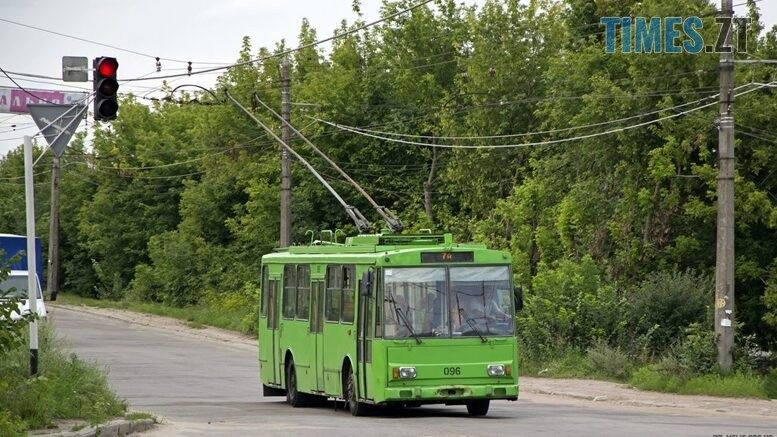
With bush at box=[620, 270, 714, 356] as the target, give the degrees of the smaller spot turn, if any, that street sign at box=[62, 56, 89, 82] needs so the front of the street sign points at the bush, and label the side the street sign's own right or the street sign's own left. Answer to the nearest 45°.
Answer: approximately 90° to the street sign's own right

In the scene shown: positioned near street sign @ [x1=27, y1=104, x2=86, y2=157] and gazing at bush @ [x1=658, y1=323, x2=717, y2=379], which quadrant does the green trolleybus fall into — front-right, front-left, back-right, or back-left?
front-right

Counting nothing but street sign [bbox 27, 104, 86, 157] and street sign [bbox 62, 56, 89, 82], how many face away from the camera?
2

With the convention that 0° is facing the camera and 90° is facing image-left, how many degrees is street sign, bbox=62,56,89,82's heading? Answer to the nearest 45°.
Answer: approximately 180°

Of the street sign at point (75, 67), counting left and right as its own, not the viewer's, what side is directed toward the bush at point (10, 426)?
back

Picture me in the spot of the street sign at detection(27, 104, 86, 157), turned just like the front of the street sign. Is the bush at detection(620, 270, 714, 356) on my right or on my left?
on my right

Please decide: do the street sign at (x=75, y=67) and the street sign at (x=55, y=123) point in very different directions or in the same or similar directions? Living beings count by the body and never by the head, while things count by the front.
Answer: same or similar directions

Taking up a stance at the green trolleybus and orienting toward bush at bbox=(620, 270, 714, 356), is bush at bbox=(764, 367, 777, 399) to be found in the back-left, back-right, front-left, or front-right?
front-right

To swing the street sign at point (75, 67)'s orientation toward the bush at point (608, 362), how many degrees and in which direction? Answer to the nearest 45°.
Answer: approximately 90° to its right

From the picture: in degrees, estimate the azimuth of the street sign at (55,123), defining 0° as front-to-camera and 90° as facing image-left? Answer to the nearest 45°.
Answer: approximately 180°
